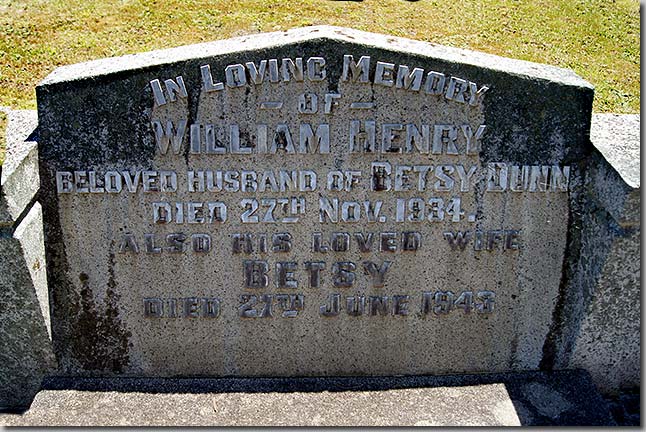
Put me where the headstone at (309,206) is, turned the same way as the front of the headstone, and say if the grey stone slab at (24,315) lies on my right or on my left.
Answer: on my right

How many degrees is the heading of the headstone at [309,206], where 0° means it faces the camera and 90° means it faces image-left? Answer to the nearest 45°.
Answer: approximately 0°

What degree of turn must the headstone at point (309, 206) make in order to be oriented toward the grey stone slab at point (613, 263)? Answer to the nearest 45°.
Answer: approximately 90° to its left

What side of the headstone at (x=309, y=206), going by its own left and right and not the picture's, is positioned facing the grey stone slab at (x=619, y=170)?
left

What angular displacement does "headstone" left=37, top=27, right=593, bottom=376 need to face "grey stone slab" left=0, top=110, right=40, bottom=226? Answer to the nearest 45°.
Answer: approximately 90° to its right
